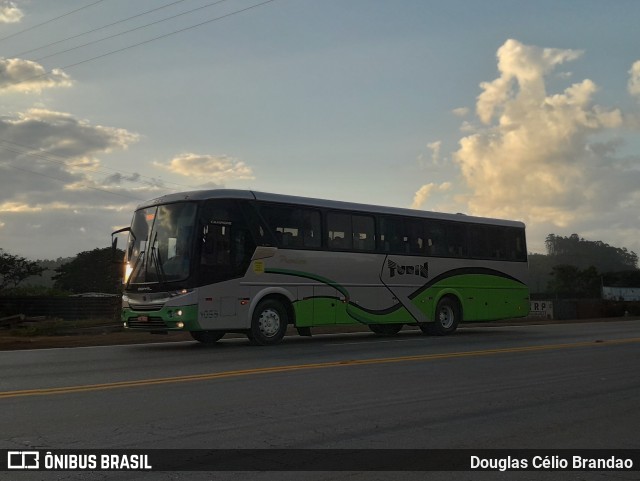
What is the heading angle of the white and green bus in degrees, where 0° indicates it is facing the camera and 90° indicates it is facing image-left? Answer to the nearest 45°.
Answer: approximately 45°
